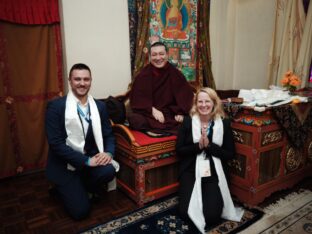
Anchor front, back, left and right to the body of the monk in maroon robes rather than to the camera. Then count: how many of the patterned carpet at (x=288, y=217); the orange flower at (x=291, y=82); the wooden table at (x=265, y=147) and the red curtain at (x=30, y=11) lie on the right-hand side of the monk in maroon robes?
1

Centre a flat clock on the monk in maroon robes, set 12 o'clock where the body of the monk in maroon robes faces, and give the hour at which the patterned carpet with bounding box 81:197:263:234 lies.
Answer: The patterned carpet is roughly at 12 o'clock from the monk in maroon robes.

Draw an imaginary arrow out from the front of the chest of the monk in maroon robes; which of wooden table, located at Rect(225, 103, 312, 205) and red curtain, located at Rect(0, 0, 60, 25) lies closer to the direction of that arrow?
the wooden table

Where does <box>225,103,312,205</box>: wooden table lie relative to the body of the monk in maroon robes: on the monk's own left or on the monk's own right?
on the monk's own left

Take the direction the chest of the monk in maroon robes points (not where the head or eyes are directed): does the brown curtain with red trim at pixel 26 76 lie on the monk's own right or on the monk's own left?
on the monk's own right

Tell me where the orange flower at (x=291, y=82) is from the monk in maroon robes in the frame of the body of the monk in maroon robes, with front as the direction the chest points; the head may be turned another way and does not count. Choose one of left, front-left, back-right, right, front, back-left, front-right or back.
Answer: left

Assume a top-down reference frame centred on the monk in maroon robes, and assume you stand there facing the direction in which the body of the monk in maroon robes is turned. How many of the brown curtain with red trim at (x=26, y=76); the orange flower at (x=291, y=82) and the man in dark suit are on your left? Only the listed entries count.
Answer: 1

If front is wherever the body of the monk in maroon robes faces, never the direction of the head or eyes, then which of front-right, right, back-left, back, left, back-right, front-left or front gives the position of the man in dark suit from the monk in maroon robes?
front-right

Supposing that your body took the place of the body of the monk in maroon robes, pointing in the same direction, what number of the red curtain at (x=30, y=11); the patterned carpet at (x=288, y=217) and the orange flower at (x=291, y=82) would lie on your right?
1

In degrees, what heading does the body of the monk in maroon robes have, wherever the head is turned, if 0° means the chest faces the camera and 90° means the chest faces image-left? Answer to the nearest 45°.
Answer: approximately 0°

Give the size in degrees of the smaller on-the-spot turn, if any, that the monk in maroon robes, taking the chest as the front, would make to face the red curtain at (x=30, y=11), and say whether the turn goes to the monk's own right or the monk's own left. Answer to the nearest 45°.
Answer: approximately 90° to the monk's own right
